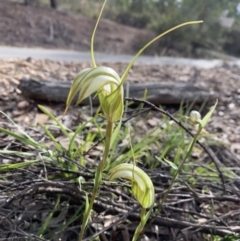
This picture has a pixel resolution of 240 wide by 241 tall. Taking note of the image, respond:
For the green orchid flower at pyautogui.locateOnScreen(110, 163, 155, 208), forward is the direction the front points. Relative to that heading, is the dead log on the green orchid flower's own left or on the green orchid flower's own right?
on the green orchid flower's own right

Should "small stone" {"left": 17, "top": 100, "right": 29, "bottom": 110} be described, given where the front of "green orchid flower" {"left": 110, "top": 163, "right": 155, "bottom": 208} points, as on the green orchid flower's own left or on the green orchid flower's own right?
on the green orchid flower's own right

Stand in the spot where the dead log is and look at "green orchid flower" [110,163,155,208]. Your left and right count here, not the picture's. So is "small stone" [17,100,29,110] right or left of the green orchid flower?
right
